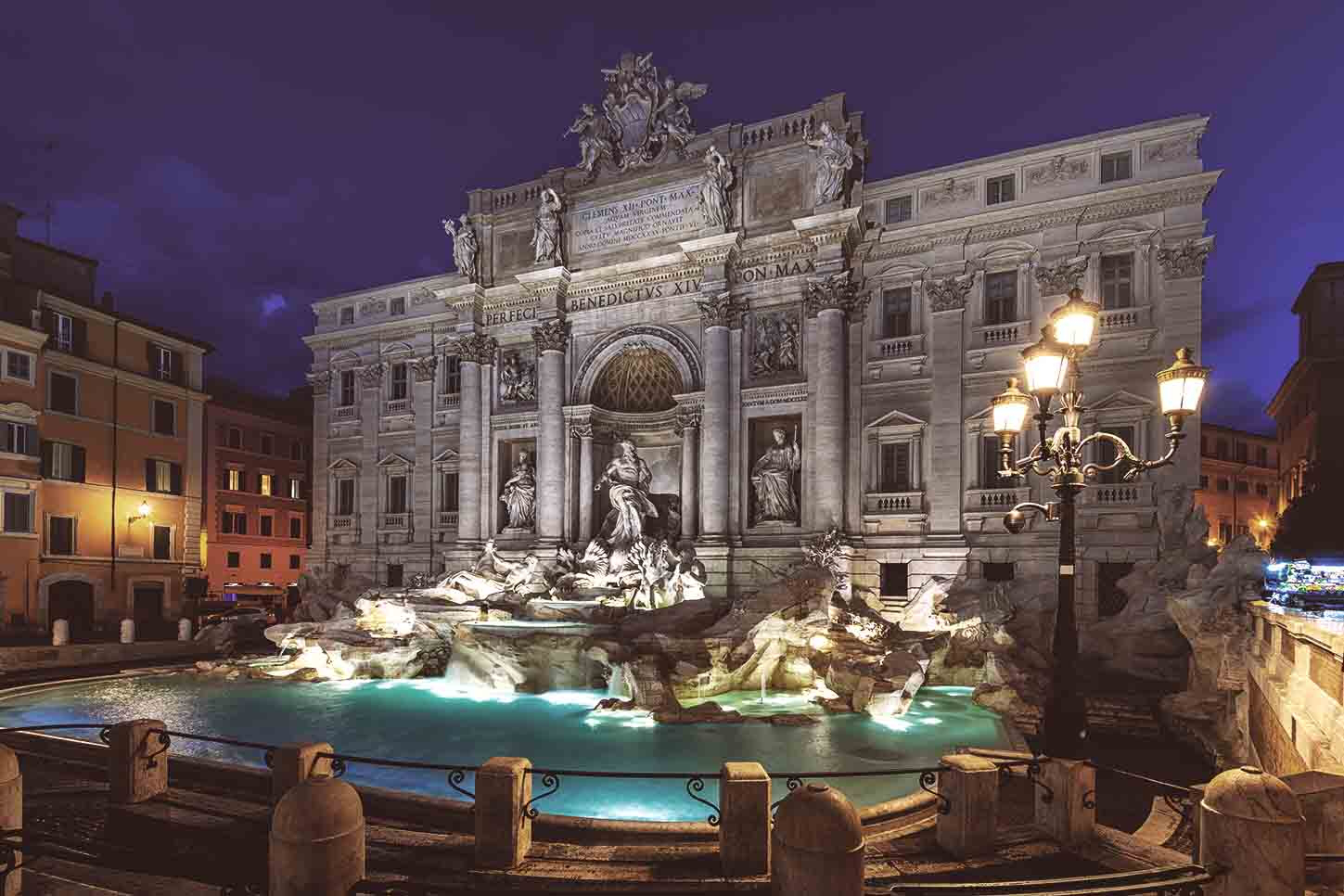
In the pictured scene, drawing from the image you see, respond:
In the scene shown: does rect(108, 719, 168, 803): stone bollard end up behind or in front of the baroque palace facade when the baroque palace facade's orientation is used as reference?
in front

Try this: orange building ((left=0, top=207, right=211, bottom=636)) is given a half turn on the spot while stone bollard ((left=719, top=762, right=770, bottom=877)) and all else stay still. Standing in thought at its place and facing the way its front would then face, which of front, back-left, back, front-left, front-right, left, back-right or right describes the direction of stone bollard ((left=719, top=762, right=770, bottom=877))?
back-left

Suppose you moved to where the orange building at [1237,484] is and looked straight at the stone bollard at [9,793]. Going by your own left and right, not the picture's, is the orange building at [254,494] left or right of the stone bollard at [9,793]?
right

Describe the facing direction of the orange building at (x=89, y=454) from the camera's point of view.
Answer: facing the viewer and to the right of the viewer

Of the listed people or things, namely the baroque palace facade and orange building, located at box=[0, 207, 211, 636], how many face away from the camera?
0

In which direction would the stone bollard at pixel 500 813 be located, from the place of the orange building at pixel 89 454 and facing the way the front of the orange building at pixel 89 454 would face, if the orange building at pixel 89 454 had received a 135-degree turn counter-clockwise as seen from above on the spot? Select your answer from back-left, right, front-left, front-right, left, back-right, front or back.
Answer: back

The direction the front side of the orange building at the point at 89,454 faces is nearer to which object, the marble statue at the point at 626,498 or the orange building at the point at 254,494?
the marble statue

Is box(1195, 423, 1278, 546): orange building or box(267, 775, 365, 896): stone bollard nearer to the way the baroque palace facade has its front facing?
the stone bollard

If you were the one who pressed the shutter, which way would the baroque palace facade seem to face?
facing the viewer and to the left of the viewer

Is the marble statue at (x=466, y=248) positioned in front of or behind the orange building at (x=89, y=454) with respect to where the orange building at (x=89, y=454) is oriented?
in front

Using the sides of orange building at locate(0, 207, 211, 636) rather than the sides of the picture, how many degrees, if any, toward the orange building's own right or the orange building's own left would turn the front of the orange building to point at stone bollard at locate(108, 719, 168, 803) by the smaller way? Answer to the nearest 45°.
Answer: approximately 45° to the orange building's own right
